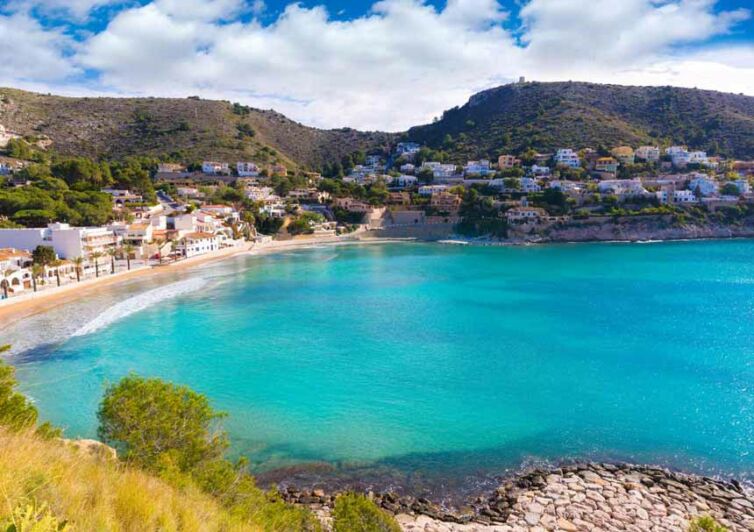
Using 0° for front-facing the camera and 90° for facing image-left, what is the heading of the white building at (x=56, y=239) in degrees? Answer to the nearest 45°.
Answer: approximately 315°

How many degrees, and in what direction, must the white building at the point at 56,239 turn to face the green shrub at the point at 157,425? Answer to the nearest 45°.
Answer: approximately 45° to its right

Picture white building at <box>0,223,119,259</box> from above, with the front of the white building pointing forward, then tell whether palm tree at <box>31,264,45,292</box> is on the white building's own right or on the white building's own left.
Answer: on the white building's own right

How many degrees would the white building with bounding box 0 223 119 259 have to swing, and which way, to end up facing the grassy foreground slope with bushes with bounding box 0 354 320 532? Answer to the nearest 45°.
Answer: approximately 45° to its right

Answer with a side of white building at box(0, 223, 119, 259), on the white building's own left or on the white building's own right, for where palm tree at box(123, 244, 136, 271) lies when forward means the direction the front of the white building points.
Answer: on the white building's own left

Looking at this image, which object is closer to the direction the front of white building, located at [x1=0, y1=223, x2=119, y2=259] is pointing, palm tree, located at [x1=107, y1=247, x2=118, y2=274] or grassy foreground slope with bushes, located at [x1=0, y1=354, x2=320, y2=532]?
the grassy foreground slope with bushes

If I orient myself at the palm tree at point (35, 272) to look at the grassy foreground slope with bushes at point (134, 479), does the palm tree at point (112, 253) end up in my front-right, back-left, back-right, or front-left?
back-left

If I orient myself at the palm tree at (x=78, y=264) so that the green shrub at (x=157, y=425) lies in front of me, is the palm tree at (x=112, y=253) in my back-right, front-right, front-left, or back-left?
back-left

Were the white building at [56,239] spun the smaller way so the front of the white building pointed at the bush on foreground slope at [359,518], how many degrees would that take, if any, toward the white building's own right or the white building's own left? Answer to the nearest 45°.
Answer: approximately 45° to the white building's own right

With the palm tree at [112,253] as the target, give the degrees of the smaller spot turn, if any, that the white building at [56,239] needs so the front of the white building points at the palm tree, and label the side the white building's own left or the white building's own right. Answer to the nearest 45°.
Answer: approximately 90° to the white building's own left
